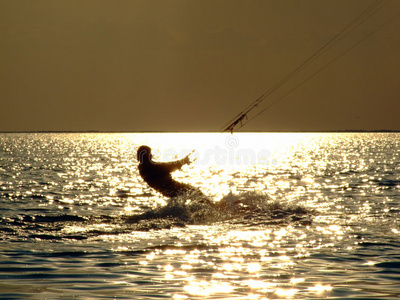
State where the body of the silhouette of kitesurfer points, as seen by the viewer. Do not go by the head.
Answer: to the viewer's right
